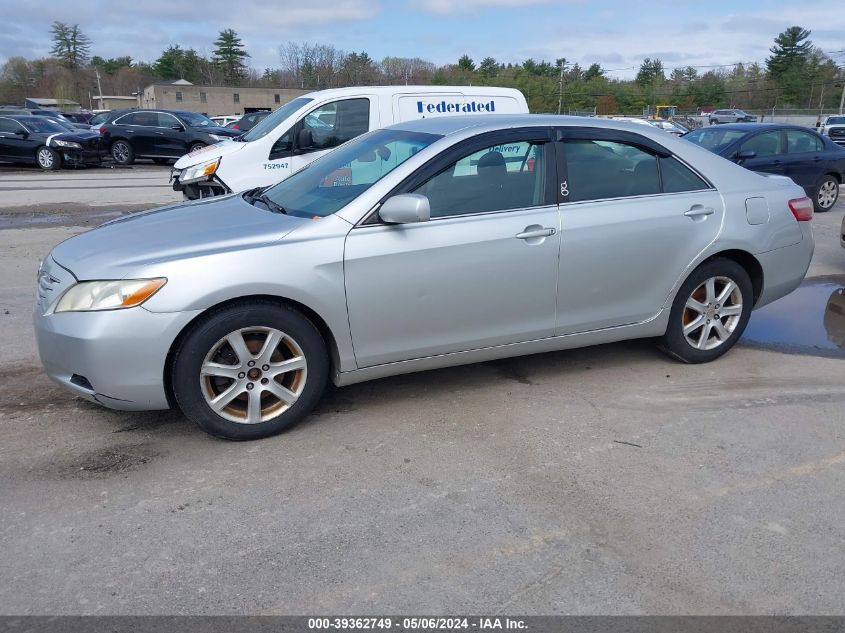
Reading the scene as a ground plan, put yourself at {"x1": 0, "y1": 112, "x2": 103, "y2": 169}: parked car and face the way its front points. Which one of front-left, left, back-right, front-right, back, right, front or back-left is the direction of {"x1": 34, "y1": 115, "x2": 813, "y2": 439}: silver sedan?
front-right

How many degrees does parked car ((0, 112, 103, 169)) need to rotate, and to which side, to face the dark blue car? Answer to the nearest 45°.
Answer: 0° — it already faces it

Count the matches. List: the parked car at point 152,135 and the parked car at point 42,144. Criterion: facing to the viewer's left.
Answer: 0

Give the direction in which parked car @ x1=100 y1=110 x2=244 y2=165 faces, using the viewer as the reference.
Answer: facing the viewer and to the right of the viewer

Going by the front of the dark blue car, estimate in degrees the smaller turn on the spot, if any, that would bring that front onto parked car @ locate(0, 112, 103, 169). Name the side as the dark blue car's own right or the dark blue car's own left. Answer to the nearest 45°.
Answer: approximately 45° to the dark blue car's own right

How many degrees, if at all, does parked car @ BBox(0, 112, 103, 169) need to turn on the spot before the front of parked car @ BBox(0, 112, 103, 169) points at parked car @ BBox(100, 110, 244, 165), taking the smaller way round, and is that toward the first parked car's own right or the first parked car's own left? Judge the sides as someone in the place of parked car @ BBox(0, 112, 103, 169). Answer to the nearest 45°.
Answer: approximately 45° to the first parked car's own left

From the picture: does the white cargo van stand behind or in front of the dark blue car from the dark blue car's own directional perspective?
in front

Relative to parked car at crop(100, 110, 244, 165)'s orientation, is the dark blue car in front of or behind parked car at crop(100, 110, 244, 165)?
in front

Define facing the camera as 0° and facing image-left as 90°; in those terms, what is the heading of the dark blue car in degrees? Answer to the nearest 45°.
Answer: approximately 45°

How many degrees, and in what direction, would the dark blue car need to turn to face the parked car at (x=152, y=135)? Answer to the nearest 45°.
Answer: approximately 45° to its right

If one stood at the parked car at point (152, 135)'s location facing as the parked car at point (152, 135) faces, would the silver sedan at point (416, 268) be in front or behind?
in front

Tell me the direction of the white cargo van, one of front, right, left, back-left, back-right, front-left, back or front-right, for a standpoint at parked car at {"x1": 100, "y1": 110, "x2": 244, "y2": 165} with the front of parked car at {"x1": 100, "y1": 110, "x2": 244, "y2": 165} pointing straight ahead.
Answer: front-right
